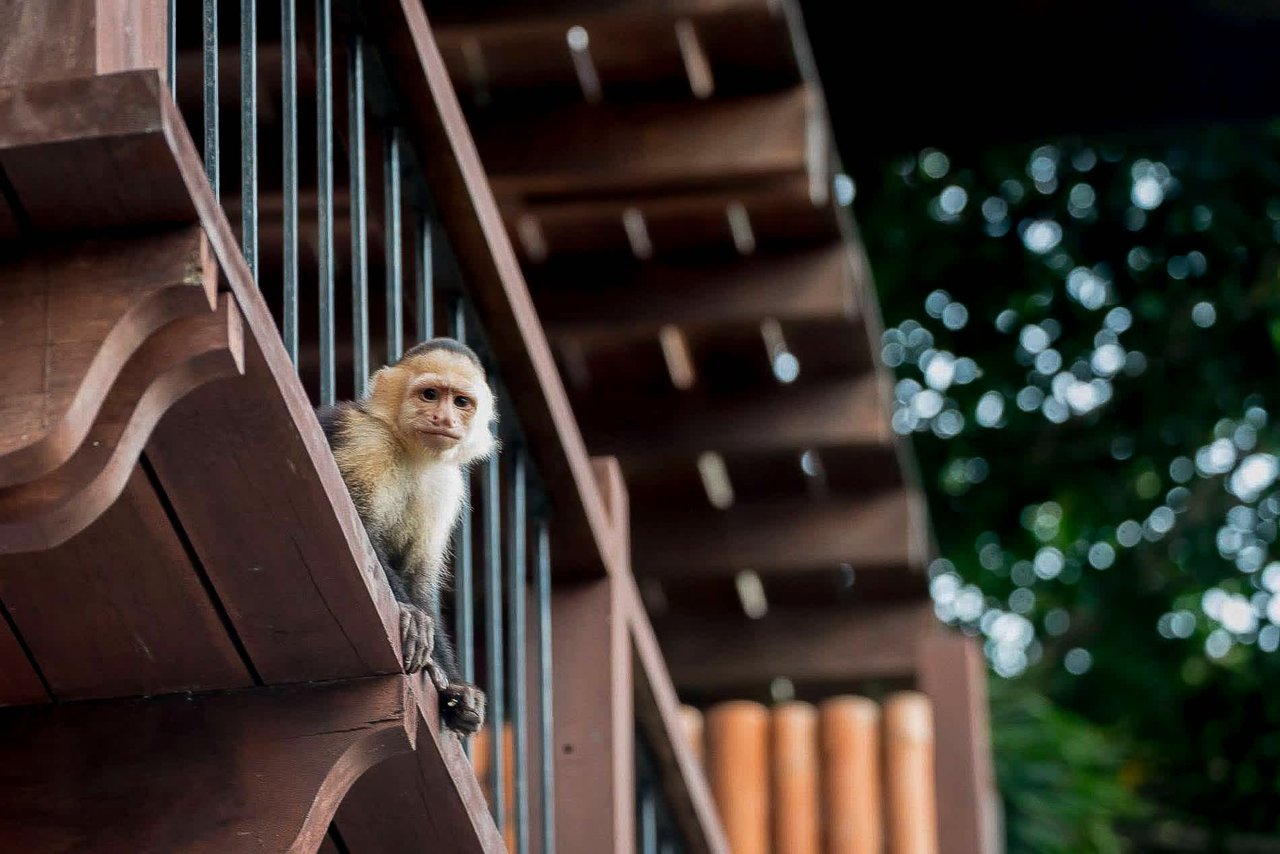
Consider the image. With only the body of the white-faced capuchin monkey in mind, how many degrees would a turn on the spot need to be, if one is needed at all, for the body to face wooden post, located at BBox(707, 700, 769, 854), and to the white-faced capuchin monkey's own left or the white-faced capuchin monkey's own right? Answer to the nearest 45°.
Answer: approximately 135° to the white-faced capuchin monkey's own left

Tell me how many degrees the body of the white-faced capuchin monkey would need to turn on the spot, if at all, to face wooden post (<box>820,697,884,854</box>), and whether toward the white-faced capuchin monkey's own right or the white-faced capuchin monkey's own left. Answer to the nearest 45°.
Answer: approximately 90° to the white-faced capuchin monkey's own left

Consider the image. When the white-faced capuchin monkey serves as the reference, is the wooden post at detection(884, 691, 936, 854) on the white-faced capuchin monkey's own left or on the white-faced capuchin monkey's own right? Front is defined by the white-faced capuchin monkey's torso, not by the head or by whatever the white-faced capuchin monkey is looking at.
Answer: on the white-faced capuchin monkey's own left

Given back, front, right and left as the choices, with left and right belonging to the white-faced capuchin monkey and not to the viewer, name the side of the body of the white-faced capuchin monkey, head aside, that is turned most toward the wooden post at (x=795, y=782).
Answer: left

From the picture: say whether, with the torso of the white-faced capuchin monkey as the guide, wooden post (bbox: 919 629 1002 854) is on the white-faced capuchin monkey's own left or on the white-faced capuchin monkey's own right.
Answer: on the white-faced capuchin monkey's own left

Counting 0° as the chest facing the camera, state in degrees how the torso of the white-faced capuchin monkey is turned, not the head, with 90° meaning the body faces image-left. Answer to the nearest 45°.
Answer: approximately 315°
